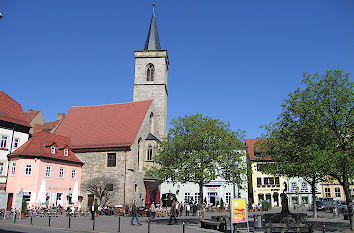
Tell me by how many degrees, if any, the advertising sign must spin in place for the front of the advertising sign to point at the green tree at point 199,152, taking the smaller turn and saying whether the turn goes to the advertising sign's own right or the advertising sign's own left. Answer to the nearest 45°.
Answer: approximately 180°

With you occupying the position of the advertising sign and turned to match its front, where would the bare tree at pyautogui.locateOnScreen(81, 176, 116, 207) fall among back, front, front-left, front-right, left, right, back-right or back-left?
back-right

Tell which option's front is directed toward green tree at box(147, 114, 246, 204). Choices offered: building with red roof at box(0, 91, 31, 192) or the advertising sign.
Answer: the building with red roof

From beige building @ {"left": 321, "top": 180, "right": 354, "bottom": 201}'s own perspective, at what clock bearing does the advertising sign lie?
The advertising sign is roughly at 12 o'clock from the beige building.

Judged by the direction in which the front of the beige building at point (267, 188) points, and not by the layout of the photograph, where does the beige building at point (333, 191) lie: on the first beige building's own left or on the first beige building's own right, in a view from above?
on the first beige building's own left

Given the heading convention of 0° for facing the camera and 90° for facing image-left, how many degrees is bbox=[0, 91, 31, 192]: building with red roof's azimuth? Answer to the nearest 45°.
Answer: approximately 315°

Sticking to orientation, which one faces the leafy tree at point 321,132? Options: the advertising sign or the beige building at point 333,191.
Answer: the beige building

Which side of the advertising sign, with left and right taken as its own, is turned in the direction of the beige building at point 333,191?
back

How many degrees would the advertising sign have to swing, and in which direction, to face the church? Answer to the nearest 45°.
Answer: approximately 135° to its right
